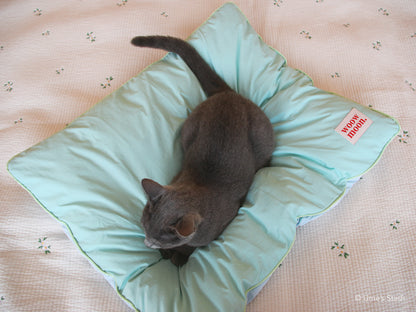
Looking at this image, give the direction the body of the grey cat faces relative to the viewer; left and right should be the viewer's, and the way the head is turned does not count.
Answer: facing the viewer and to the left of the viewer
